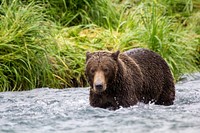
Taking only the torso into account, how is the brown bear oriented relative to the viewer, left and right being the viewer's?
facing the viewer and to the left of the viewer
